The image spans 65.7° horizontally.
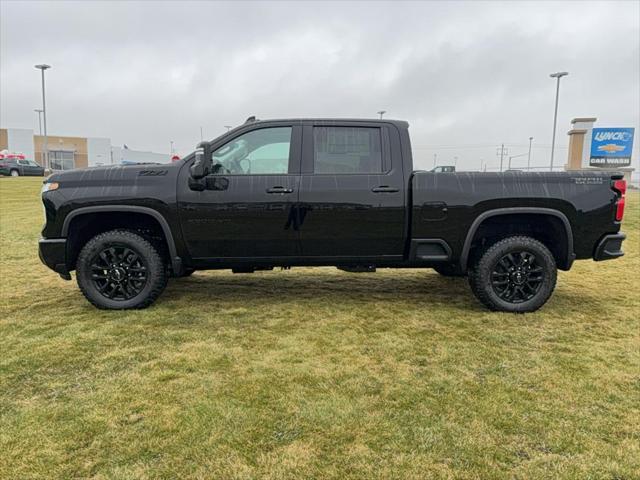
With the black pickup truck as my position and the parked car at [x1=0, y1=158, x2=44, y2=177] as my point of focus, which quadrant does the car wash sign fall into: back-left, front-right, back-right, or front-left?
front-right

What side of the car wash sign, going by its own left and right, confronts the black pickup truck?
front

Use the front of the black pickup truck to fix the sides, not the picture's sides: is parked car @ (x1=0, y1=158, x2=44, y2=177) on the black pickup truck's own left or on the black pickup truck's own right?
on the black pickup truck's own right

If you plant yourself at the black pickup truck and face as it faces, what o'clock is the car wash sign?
The car wash sign is roughly at 4 o'clock from the black pickup truck.

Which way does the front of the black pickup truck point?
to the viewer's left

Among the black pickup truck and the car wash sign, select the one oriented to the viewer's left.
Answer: the black pickup truck

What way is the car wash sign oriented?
toward the camera

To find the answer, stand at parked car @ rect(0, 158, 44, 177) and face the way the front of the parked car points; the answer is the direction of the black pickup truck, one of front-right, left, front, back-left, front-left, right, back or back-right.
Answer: right

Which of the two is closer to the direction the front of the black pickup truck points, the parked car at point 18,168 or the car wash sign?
the parked car
